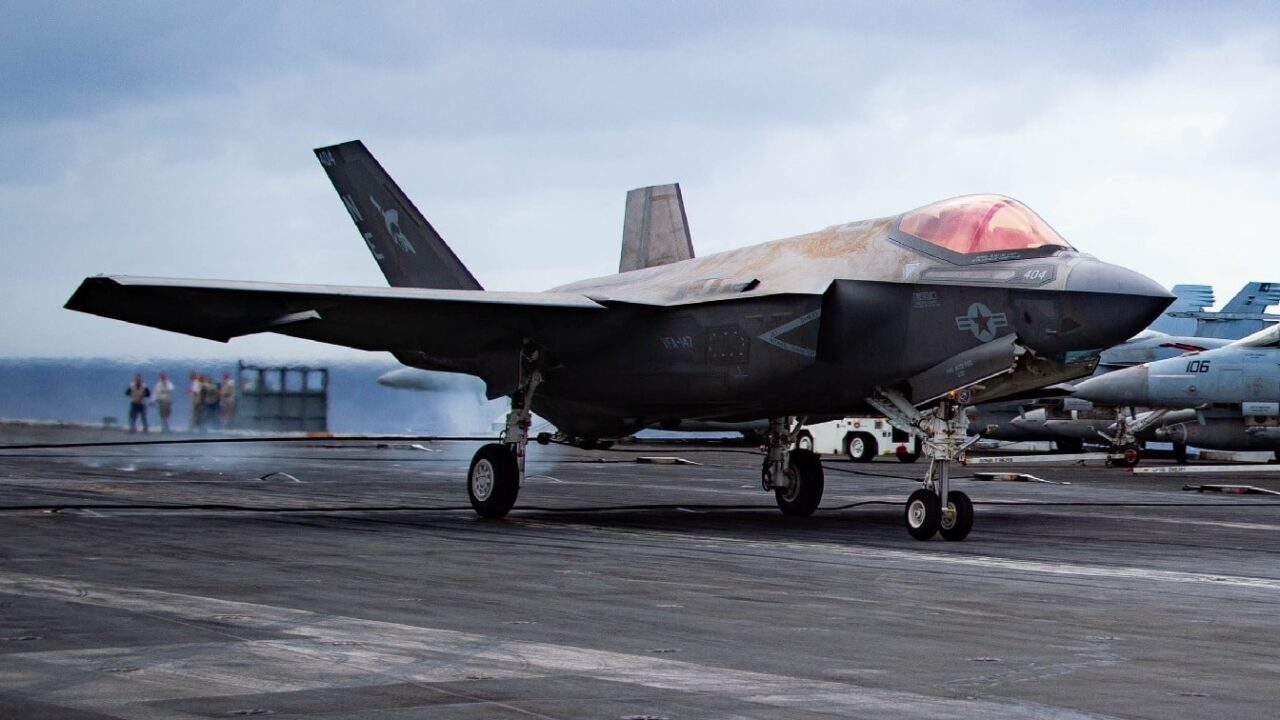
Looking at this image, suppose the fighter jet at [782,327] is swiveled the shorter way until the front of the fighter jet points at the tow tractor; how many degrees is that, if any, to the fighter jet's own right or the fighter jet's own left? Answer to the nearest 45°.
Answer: approximately 135° to the fighter jet's own left

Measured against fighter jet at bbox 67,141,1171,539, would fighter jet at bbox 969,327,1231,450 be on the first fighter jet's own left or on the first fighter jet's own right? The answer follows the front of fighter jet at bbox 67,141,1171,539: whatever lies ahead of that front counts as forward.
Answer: on the first fighter jet's own left

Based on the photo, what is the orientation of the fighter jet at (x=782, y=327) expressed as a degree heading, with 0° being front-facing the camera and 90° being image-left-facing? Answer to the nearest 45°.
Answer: approximately 315°

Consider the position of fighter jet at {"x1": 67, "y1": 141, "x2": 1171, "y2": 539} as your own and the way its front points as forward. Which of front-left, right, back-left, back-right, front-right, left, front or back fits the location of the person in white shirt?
back

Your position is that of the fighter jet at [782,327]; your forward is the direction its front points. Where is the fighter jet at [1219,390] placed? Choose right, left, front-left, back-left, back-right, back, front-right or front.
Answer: left
